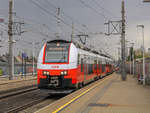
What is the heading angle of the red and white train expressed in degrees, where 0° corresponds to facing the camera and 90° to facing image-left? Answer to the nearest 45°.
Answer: approximately 45°
